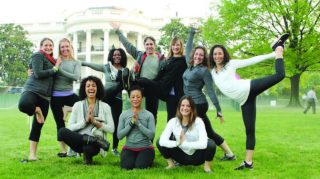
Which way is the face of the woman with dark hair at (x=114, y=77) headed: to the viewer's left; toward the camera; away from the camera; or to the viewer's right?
toward the camera

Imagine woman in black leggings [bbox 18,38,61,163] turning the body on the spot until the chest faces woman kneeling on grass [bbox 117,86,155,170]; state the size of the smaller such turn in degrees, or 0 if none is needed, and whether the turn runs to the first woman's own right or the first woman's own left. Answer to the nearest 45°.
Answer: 0° — they already face them

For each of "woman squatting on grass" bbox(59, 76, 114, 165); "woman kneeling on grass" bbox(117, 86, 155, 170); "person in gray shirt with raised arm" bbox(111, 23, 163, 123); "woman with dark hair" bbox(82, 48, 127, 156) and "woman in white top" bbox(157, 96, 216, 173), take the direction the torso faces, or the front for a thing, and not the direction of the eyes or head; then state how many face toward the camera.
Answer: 5

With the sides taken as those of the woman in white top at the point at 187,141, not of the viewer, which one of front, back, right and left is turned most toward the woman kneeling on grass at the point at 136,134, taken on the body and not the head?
right

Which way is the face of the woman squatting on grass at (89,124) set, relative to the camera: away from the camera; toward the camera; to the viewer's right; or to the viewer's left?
toward the camera

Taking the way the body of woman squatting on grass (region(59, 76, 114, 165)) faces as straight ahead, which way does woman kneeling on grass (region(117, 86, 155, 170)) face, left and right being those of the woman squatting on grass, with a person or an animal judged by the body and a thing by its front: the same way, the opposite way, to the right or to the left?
the same way

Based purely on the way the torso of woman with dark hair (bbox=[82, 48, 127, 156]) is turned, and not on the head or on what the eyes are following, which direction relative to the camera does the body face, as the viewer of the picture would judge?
toward the camera

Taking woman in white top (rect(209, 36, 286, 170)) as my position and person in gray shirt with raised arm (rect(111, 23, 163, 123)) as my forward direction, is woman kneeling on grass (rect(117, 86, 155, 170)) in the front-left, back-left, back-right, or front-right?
front-left

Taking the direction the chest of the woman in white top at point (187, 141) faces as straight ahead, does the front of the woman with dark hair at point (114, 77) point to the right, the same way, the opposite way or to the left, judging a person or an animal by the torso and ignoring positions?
the same way

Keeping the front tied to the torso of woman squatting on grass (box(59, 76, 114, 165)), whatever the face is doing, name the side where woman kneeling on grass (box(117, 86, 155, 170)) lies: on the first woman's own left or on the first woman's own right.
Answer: on the first woman's own left

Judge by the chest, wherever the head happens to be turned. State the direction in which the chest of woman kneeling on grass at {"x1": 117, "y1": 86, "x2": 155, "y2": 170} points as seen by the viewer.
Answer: toward the camera

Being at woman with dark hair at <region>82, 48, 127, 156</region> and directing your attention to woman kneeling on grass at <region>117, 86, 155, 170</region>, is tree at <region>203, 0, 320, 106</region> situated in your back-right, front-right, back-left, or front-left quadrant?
back-left

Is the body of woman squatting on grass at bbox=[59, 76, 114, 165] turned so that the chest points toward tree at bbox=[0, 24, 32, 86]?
no

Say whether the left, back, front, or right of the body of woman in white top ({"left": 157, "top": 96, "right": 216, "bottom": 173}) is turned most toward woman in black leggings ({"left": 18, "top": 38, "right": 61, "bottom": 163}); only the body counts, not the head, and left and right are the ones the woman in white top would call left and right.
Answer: right

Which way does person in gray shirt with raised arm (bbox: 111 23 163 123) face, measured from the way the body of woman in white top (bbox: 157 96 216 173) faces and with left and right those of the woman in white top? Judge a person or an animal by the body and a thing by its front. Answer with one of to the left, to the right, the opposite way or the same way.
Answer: the same way

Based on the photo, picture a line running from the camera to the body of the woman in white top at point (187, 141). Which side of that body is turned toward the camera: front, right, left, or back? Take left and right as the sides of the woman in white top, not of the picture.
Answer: front

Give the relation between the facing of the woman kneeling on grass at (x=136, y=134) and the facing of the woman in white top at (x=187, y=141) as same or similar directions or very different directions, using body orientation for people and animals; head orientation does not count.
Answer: same or similar directions

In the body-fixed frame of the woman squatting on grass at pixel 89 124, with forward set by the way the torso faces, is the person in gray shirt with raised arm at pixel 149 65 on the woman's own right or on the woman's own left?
on the woman's own left
